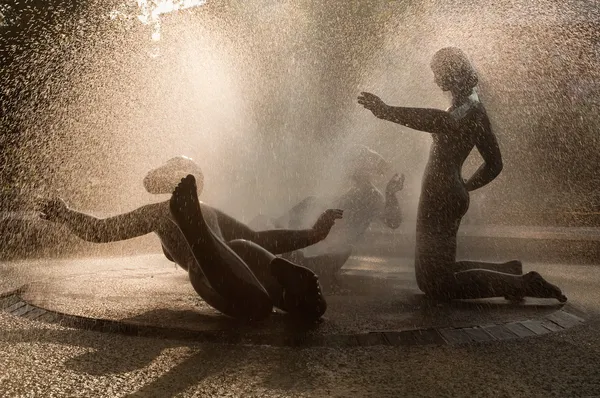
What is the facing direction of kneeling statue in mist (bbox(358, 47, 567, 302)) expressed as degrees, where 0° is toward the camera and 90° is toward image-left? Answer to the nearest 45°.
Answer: approximately 90°

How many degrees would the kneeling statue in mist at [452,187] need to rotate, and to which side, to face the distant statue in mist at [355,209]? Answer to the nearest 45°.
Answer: approximately 45° to its right
